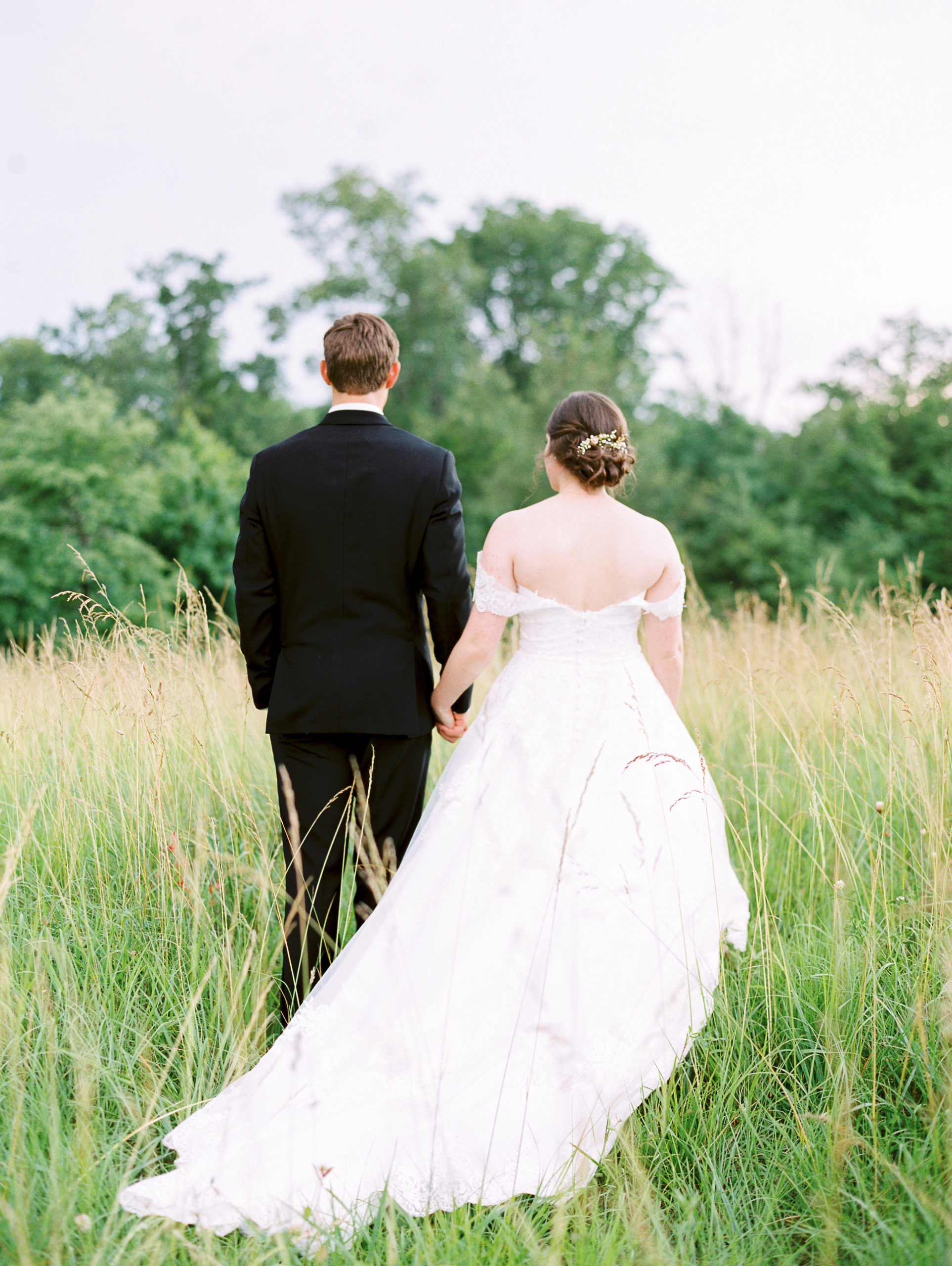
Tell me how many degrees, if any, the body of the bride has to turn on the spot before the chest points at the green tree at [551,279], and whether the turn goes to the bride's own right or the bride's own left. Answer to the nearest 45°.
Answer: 0° — they already face it

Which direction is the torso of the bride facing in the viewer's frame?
away from the camera

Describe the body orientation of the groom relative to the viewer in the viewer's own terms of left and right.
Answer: facing away from the viewer

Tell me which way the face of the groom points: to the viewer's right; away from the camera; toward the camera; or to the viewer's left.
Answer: away from the camera

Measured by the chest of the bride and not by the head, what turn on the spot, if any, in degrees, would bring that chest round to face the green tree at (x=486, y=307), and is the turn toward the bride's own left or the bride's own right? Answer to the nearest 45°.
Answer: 0° — they already face it
